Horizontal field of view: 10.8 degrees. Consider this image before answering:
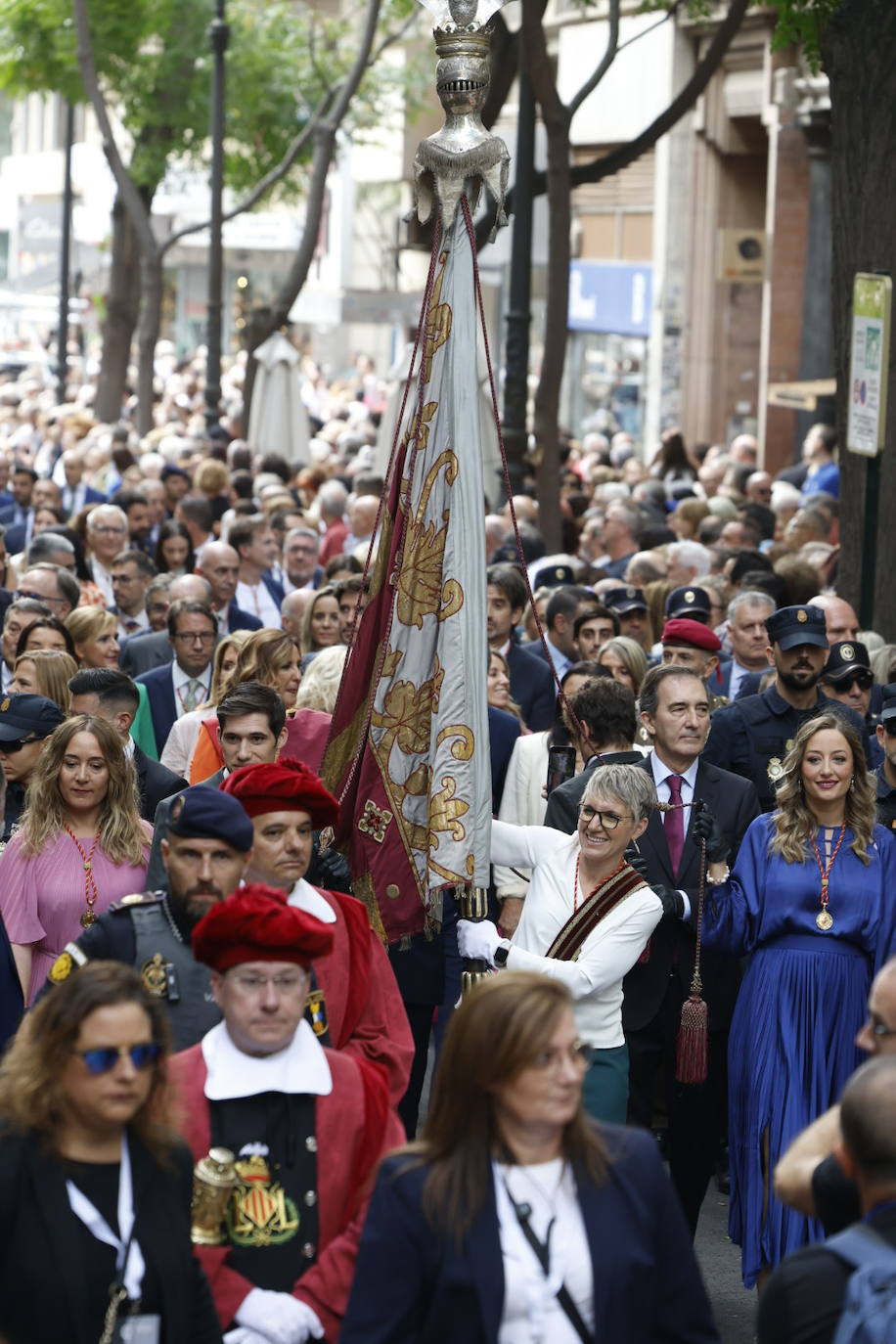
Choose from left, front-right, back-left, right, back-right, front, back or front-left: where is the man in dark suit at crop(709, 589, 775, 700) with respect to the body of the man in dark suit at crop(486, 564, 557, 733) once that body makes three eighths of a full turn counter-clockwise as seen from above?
front

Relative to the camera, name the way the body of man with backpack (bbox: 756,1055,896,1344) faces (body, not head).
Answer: away from the camera

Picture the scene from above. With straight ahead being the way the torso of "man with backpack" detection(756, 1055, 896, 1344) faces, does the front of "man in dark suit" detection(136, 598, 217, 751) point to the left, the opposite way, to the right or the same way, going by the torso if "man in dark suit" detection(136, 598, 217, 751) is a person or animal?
the opposite way

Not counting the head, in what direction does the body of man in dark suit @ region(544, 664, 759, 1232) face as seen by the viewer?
toward the camera

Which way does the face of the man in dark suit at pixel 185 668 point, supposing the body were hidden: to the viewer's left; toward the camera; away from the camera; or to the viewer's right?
toward the camera

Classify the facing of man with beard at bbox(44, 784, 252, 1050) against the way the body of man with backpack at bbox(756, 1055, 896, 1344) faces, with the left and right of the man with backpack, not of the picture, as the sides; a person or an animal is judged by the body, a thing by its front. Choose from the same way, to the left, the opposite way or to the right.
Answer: the opposite way

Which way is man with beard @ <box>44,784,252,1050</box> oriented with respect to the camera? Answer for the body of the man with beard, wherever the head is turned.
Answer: toward the camera

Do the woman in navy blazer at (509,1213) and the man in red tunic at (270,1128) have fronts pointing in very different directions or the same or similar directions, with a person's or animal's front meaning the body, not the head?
same or similar directions

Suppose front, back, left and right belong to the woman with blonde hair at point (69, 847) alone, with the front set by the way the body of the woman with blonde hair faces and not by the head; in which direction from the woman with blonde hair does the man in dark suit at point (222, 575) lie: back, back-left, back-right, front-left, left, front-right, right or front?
back
